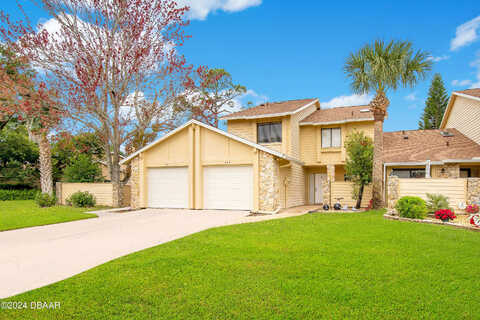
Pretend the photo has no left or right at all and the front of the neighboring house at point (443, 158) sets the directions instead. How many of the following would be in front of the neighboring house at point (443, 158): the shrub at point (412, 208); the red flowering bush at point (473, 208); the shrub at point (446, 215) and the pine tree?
3

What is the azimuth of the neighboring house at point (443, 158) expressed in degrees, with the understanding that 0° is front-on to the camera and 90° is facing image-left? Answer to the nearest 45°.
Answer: approximately 0°

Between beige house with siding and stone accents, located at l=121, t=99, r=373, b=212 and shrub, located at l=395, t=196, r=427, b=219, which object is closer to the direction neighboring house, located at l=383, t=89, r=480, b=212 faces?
the shrub

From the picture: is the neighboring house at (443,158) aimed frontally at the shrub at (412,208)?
yes

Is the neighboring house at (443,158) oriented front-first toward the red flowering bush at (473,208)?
yes

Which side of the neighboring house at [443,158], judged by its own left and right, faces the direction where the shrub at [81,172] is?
right

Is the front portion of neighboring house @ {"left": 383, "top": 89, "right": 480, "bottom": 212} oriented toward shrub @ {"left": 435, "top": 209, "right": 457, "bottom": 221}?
yes

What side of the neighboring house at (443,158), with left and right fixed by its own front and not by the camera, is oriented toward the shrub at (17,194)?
right

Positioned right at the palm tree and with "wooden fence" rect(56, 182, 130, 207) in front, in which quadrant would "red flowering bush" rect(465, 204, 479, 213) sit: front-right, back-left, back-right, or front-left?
back-left
